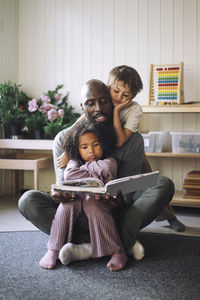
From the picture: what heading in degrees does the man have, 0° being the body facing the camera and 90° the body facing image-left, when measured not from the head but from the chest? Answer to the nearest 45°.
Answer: approximately 0°

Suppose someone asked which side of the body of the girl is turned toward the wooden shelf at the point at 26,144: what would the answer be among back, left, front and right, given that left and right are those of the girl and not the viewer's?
back

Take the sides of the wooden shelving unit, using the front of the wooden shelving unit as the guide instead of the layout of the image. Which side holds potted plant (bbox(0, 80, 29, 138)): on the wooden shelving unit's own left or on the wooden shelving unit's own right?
on the wooden shelving unit's own right

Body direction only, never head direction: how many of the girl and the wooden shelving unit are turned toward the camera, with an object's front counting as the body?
2

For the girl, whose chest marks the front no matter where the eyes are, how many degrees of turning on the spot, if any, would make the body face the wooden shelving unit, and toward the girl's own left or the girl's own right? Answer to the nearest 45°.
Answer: approximately 135° to the girl's own left

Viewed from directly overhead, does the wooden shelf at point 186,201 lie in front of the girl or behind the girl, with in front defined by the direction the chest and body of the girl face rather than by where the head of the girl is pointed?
behind

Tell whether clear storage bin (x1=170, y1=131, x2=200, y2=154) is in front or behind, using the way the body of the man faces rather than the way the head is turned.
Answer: behind

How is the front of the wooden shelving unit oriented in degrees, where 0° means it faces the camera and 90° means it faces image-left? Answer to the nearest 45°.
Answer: approximately 0°

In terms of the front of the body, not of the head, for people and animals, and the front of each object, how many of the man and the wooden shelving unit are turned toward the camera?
2
